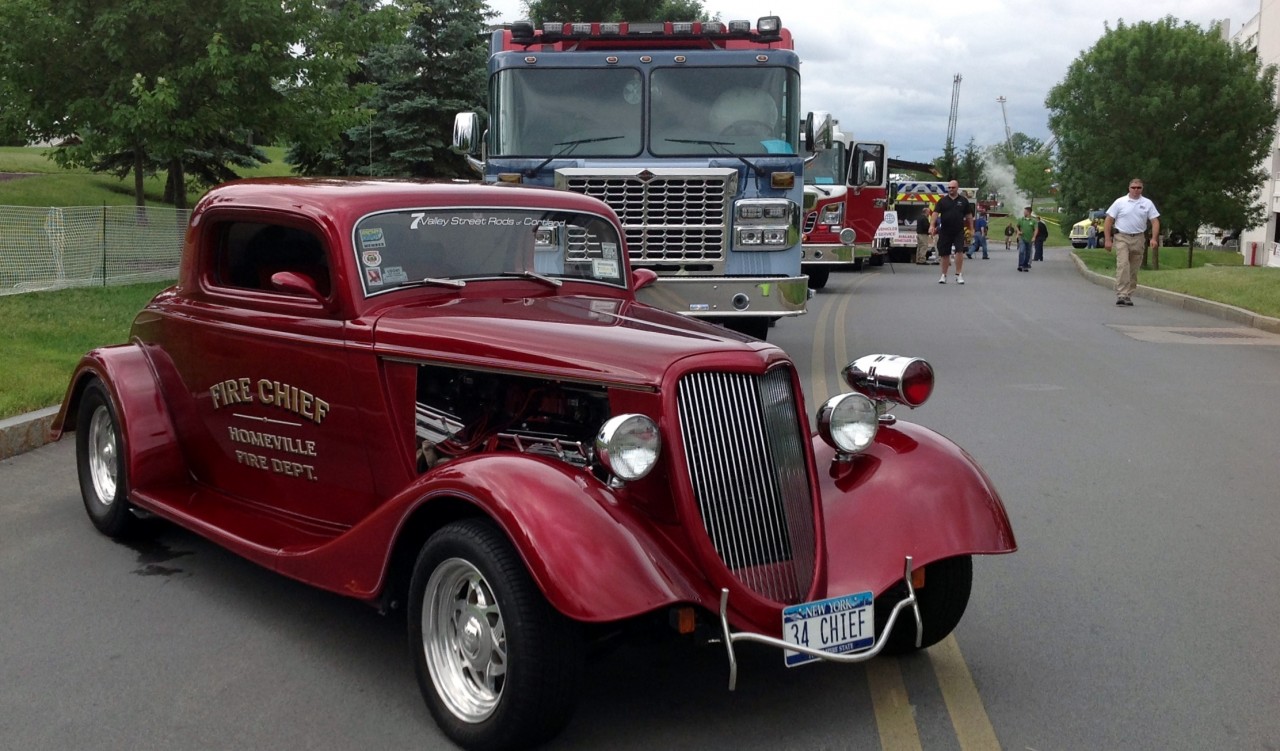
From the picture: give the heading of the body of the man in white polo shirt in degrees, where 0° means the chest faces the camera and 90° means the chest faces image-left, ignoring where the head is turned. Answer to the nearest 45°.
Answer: approximately 0°

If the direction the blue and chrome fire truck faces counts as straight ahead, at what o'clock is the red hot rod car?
The red hot rod car is roughly at 12 o'clock from the blue and chrome fire truck.

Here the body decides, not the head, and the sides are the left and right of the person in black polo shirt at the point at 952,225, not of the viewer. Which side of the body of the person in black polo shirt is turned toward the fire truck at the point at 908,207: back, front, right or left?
back

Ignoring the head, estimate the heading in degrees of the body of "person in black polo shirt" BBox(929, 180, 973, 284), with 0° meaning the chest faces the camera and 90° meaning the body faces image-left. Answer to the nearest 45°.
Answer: approximately 0°

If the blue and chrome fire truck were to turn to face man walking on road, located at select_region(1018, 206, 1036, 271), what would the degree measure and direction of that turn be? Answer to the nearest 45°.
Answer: approximately 135° to its left

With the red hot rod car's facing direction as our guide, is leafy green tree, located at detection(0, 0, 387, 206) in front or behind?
behind
